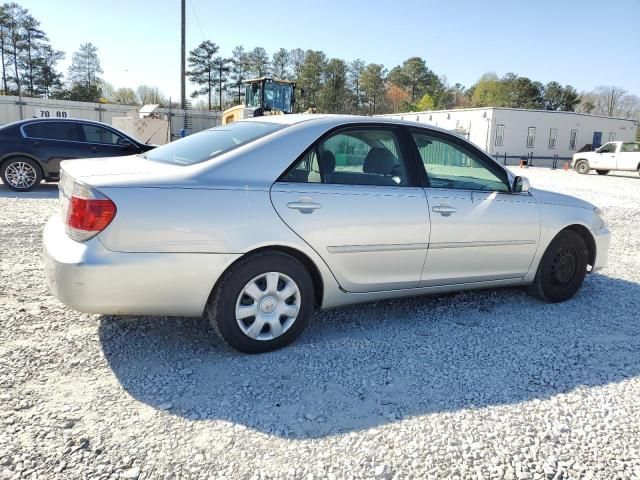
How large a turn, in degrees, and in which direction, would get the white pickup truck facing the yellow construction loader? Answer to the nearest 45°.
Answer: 0° — it already faces it

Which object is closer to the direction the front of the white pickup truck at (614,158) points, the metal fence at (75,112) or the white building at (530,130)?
the metal fence

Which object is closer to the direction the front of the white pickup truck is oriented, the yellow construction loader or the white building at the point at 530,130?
the yellow construction loader

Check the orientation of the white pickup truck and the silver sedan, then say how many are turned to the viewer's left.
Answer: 1

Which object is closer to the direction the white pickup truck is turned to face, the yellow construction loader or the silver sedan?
the yellow construction loader

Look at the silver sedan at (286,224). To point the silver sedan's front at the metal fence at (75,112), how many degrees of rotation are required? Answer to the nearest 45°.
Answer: approximately 90° to its left

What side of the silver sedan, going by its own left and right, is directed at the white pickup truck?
front

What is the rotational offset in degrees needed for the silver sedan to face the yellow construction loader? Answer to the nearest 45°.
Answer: approximately 45° to its left

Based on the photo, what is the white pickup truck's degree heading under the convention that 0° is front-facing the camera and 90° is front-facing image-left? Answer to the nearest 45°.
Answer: approximately 90°

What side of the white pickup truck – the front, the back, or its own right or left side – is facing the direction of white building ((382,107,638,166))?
right

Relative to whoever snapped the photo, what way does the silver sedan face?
facing away from the viewer and to the right of the viewer

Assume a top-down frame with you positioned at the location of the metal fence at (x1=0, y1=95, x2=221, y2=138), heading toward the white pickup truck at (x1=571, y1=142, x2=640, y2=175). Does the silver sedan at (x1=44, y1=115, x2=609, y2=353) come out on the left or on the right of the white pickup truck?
right

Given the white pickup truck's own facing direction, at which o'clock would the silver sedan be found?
The silver sedan is roughly at 9 o'clock from the white pickup truck.

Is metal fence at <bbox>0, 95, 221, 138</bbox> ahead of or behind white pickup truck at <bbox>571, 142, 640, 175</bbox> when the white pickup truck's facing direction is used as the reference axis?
ahead
